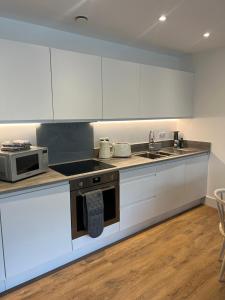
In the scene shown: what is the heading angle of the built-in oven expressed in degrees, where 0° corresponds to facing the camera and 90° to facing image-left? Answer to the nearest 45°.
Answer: approximately 315°

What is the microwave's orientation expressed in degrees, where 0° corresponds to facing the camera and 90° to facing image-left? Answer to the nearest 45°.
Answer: approximately 315°
